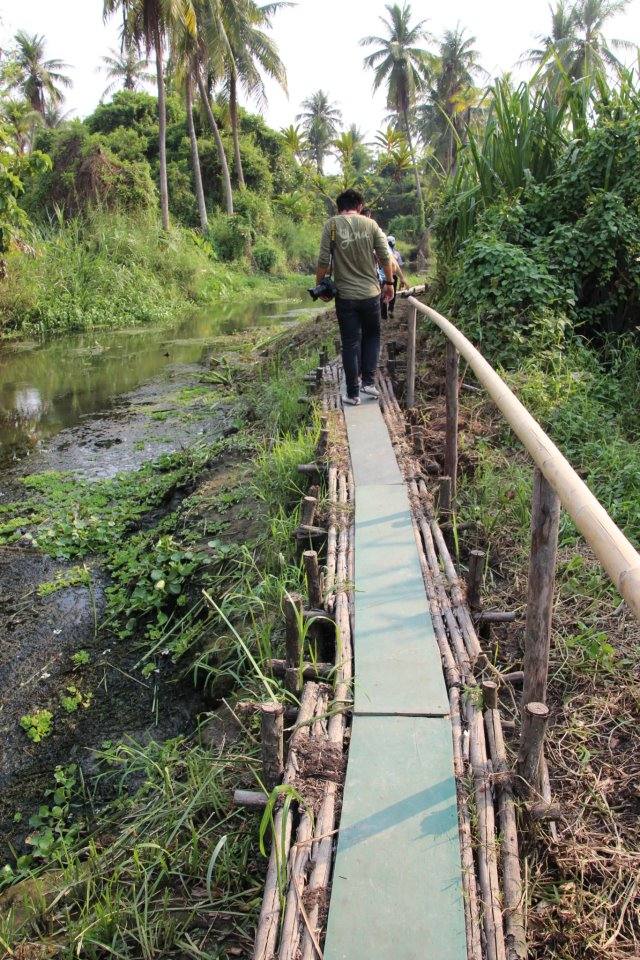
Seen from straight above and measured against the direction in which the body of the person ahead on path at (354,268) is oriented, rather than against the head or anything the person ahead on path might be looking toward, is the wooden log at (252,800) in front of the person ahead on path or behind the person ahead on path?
behind

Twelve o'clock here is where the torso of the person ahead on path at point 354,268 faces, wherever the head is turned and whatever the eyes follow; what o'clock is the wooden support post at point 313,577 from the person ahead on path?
The wooden support post is roughly at 6 o'clock from the person ahead on path.

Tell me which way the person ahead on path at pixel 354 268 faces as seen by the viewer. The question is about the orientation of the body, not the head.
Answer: away from the camera

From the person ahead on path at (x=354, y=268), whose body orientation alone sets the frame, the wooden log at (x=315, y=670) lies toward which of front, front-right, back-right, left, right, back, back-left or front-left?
back

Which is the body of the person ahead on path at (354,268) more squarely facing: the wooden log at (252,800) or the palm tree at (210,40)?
the palm tree

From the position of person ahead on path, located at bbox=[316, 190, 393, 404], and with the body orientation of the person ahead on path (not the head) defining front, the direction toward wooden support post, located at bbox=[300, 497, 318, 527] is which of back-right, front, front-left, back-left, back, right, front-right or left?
back

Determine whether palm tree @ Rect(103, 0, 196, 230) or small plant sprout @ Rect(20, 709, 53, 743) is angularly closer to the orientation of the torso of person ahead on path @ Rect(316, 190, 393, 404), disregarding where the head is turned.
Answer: the palm tree

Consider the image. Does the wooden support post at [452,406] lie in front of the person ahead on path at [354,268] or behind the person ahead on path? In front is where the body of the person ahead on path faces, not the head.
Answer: behind

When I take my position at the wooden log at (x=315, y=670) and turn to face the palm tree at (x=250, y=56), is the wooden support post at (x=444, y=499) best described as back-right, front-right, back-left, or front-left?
front-right

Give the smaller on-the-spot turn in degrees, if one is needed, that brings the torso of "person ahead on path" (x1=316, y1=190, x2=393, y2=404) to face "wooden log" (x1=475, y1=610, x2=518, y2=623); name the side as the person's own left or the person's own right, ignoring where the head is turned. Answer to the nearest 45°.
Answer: approximately 180°

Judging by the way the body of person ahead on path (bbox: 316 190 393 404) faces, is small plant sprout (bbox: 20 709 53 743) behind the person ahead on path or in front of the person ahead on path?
behind

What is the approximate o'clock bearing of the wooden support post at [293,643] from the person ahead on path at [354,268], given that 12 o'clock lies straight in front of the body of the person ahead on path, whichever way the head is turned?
The wooden support post is roughly at 6 o'clock from the person ahead on path.

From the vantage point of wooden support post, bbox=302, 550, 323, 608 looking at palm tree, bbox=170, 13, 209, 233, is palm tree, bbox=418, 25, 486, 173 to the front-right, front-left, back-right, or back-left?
front-right

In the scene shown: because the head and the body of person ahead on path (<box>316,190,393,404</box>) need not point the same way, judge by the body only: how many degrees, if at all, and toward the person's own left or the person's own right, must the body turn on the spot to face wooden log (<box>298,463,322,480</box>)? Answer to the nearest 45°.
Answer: approximately 180°

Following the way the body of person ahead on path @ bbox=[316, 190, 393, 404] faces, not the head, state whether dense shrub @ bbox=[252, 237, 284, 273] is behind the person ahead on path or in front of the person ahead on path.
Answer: in front

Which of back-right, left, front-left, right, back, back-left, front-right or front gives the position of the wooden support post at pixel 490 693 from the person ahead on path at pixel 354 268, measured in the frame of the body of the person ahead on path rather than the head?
back

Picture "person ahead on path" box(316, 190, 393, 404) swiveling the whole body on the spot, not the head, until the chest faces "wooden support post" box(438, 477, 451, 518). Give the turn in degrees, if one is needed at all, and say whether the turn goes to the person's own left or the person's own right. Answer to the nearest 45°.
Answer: approximately 180°

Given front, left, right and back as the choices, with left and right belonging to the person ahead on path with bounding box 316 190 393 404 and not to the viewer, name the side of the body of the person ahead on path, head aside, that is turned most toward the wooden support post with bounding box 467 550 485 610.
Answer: back
